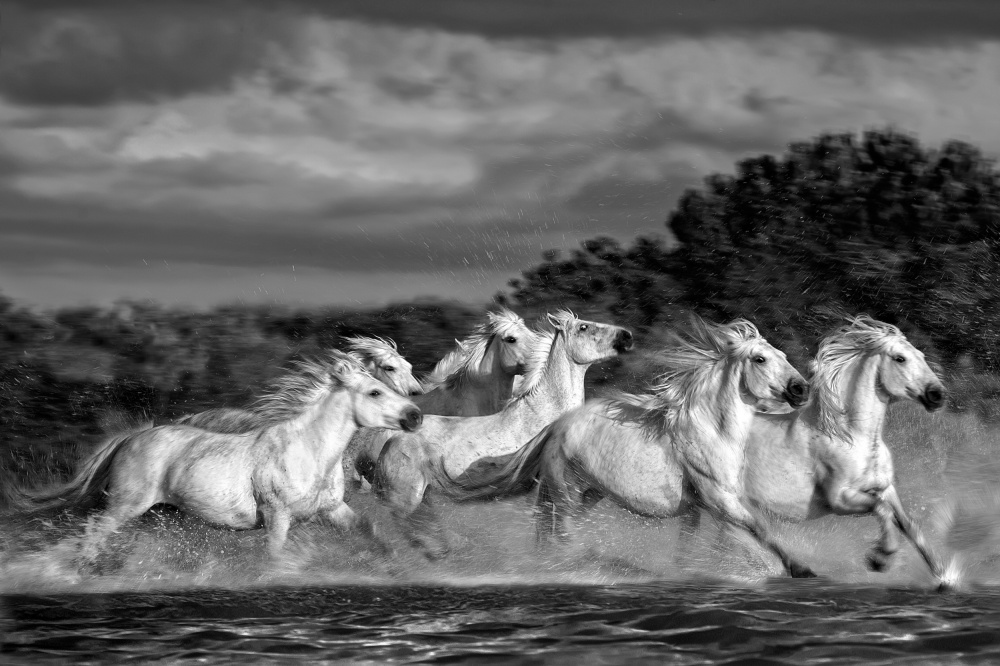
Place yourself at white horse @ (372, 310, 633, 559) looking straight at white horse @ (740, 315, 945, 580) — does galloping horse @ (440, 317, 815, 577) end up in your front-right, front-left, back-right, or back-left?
front-right

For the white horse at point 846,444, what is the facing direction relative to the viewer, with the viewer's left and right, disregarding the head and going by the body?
facing the viewer and to the right of the viewer

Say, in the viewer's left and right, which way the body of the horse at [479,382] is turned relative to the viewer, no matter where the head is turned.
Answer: facing to the right of the viewer

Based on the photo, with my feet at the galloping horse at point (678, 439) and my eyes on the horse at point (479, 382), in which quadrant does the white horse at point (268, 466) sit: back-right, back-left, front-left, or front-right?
front-left

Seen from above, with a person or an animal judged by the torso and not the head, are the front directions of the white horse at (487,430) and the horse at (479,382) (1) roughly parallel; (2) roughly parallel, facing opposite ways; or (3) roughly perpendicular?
roughly parallel

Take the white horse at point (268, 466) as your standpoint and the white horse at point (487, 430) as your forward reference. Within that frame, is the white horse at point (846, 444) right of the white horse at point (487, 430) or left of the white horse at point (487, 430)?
right

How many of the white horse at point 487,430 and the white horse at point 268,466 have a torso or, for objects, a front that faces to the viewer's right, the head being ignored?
2

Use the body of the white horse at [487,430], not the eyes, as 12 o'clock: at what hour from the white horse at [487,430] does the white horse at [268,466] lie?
the white horse at [268,466] is roughly at 5 o'clock from the white horse at [487,430].

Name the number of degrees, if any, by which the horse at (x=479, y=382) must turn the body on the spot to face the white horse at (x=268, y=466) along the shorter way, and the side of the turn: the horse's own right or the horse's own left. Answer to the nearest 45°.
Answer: approximately 135° to the horse's own right

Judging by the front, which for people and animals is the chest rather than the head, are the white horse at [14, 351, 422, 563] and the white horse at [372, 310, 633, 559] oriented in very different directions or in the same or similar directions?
same or similar directions

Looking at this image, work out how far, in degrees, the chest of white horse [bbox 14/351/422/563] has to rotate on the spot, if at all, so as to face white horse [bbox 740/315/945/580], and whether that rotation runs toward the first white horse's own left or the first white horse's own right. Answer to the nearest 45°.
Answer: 0° — it already faces it

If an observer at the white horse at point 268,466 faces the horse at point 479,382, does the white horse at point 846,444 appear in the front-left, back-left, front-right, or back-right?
front-right

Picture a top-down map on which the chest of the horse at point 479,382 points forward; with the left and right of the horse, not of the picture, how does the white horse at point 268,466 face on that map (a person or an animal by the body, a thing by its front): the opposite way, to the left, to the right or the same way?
the same way

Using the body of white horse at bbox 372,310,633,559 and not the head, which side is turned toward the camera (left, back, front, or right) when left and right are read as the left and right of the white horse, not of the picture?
right

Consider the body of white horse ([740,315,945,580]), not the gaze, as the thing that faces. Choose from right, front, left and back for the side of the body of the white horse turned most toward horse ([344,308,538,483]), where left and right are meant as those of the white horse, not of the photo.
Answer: back

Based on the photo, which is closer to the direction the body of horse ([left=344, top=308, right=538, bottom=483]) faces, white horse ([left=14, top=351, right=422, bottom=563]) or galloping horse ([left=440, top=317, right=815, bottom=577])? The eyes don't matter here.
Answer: the galloping horse

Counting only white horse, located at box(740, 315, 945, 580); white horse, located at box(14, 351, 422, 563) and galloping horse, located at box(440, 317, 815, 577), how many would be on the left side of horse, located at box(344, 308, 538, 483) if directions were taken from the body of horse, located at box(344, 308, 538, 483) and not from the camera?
0

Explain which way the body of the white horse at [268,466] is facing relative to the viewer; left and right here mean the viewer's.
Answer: facing to the right of the viewer

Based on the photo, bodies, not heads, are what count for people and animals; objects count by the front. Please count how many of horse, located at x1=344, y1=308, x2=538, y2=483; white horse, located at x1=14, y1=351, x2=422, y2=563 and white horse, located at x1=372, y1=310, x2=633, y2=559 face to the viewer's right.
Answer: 3
